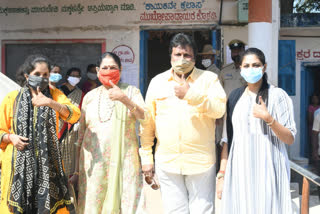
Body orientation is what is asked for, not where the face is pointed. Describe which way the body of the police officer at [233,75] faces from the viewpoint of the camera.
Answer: toward the camera

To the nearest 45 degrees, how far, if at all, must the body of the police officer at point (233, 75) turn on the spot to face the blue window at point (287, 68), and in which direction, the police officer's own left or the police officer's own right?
approximately 135° to the police officer's own left
